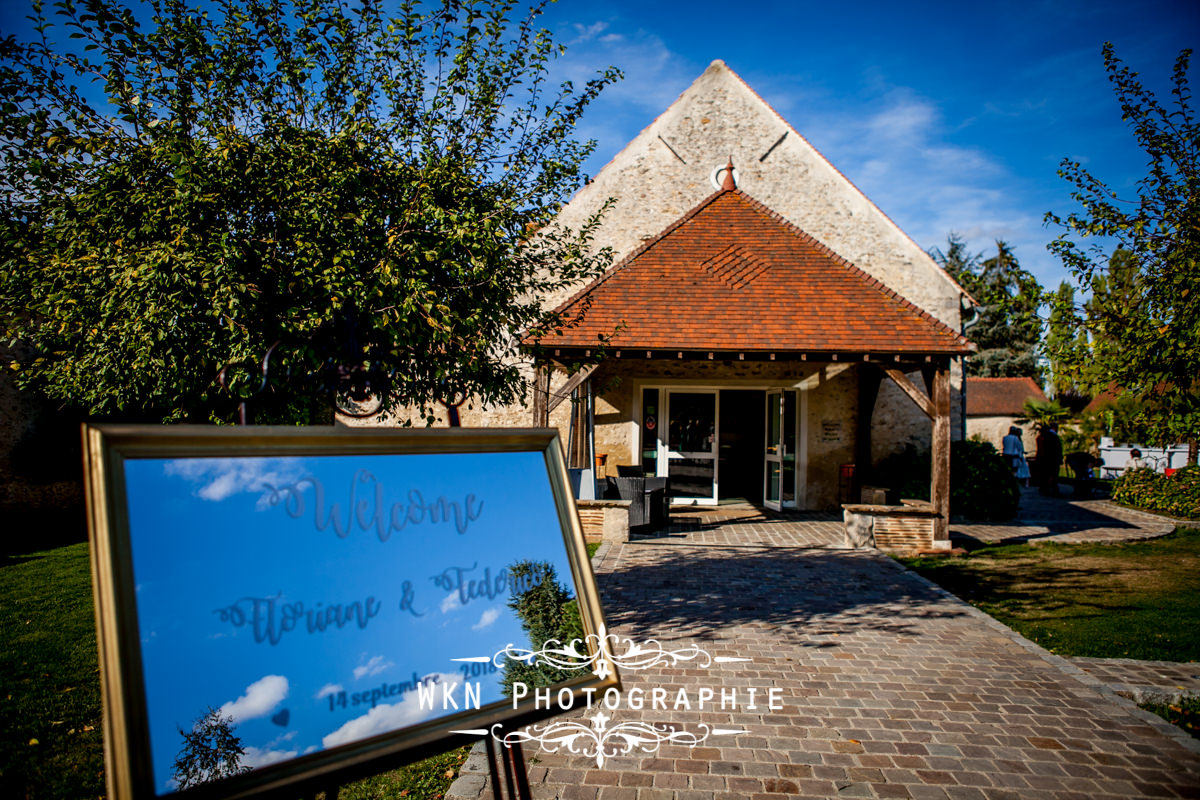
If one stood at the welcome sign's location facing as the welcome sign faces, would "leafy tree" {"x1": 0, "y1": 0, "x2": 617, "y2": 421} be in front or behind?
behind

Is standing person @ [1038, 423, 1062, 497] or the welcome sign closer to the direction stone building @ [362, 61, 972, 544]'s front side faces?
the welcome sign

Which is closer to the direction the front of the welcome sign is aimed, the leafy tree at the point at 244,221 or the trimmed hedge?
the trimmed hedge

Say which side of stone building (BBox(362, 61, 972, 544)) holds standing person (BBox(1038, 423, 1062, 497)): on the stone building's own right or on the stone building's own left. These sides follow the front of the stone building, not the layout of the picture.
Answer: on the stone building's own left

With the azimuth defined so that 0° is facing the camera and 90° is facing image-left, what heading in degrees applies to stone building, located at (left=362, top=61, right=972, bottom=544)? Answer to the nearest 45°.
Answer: approximately 0°

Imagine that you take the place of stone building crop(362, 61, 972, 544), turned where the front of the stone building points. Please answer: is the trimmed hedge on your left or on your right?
on your left

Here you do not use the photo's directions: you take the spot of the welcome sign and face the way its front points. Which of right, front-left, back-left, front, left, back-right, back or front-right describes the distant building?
left
